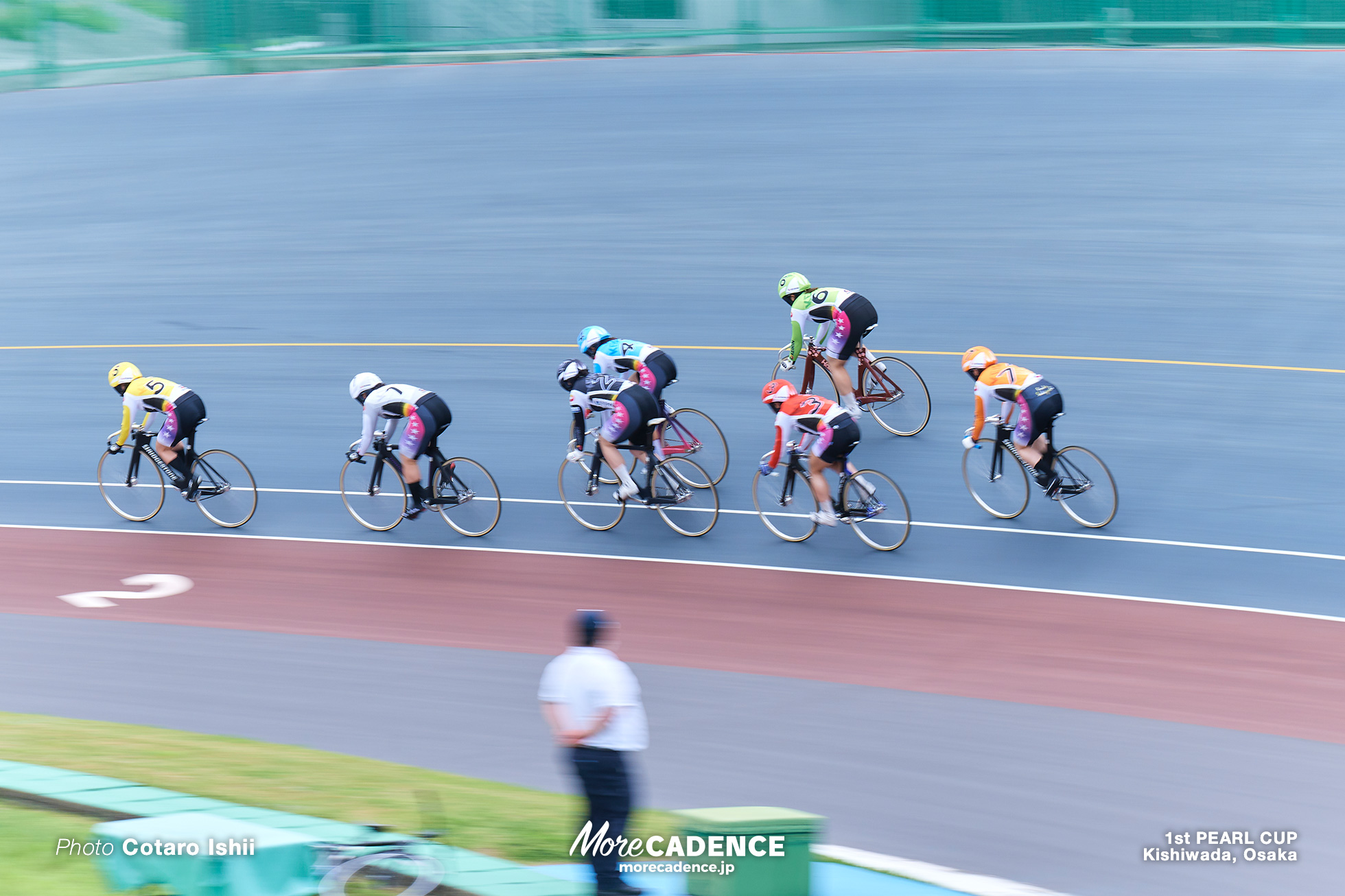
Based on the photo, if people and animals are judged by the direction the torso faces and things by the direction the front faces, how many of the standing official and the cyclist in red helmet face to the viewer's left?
1

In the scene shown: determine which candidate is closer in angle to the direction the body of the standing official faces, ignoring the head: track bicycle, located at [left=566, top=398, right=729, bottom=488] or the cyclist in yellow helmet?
the track bicycle

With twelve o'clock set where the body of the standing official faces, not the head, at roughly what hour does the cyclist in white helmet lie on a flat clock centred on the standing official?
The cyclist in white helmet is roughly at 10 o'clock from the standing official.

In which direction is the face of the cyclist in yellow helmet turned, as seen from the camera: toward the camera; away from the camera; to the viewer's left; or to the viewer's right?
to the viewer's left

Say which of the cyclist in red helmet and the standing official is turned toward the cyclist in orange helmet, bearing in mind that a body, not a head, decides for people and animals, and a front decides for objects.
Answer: the standing official

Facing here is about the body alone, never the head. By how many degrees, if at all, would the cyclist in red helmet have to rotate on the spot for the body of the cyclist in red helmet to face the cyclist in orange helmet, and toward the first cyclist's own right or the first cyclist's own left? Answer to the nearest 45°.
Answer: approximately 180°

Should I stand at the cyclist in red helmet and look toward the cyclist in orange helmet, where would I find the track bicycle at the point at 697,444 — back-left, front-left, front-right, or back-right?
back-left

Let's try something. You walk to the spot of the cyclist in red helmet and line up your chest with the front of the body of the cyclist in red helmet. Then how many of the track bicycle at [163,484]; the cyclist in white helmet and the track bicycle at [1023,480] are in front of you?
2

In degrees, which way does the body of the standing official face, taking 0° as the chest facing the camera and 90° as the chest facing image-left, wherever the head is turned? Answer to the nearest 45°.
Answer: approximately 225°

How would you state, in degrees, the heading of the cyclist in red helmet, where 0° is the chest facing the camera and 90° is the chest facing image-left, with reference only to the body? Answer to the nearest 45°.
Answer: approximately 90°

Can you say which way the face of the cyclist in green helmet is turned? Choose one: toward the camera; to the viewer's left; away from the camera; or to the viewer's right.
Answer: to the viewer's left

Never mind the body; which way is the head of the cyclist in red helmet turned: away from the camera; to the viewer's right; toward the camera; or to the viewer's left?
to the viewer's left

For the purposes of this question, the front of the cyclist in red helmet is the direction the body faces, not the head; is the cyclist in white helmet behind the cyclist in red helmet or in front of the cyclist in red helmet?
in front

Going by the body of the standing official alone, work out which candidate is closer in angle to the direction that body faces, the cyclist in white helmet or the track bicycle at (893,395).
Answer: the track bicycle

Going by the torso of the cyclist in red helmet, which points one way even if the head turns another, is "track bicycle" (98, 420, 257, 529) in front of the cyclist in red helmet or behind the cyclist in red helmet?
in front
